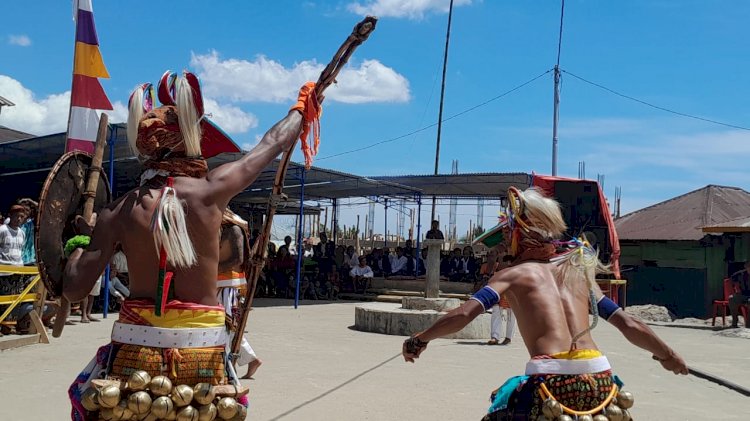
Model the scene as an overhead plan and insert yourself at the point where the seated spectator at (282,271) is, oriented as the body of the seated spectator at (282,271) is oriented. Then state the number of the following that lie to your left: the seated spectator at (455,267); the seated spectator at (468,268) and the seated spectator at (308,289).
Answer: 3

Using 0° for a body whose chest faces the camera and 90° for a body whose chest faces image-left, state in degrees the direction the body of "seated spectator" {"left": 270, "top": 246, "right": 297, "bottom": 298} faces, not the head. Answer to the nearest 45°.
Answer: approximately 0°

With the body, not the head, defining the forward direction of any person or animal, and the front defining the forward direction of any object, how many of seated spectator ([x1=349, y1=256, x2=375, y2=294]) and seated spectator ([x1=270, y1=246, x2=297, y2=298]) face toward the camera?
2

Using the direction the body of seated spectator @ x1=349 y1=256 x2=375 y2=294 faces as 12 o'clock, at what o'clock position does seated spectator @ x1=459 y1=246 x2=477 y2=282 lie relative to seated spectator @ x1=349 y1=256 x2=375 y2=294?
seated spectator @ x1=459 y1=246 x2=477 y2=282 is roughly at 9 o'clock from seated spectator @ x1=349 y1=256 x2=375 y2=294.

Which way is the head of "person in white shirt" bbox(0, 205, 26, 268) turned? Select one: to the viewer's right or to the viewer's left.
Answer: to the viewer's right

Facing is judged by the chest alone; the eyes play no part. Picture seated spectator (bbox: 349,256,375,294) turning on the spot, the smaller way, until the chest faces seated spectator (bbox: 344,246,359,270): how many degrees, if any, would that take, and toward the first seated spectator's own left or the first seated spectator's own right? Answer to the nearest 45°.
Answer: approximately 135° to the first seated spectator's own right

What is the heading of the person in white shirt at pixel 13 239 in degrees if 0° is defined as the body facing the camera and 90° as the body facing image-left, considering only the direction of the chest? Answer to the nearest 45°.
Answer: approximately 315°

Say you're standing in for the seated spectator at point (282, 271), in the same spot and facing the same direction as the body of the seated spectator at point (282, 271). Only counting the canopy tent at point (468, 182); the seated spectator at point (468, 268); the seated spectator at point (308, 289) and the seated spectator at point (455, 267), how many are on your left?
4

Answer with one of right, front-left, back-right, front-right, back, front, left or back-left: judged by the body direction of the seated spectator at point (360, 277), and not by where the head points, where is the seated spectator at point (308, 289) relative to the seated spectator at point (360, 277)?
front-right

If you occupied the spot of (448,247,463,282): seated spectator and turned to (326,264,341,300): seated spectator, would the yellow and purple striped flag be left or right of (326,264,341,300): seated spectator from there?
left

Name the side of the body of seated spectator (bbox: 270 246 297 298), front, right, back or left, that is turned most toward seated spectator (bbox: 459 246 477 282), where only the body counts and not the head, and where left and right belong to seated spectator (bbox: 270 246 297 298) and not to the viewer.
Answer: left

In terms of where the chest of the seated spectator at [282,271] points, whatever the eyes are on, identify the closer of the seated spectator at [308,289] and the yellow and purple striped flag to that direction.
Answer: the yellow and purple striped flag

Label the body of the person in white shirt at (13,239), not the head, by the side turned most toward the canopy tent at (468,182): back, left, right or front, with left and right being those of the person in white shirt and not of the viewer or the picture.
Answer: left
